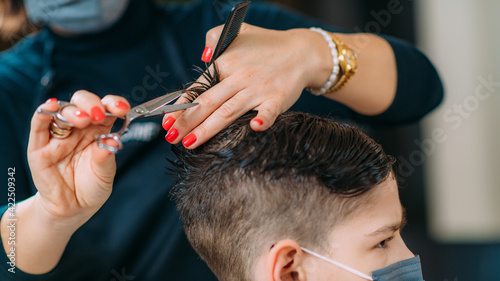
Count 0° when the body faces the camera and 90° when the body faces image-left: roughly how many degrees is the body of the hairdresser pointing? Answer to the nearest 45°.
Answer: approximately 0°
